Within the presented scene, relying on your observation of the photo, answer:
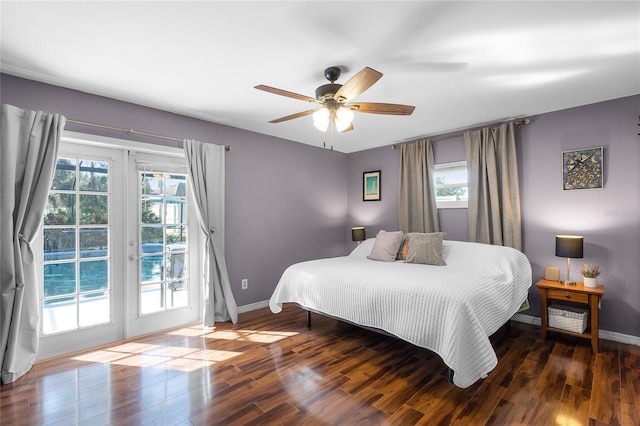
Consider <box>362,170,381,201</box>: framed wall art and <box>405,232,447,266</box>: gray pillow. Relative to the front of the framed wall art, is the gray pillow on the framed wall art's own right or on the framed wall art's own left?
on the framed wall art's own left

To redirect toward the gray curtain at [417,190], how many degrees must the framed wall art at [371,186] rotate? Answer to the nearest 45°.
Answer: approximately 90° to its left

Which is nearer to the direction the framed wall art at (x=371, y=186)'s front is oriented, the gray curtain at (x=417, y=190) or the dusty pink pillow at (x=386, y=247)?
the dusty pink pillow

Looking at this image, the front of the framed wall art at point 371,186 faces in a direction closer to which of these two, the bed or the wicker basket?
the bed

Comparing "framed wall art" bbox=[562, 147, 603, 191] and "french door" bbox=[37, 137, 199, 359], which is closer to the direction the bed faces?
the french door

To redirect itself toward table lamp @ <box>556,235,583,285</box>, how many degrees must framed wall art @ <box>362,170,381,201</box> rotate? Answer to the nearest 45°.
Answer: approximately 90° to its left

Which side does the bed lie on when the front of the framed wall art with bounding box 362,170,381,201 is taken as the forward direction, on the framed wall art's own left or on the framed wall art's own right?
on the framed wall art's own left

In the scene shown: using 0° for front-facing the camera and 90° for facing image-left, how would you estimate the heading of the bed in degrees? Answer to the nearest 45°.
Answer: approximately 45°

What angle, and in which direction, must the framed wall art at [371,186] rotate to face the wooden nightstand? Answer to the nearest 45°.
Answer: approximately 90° to its left

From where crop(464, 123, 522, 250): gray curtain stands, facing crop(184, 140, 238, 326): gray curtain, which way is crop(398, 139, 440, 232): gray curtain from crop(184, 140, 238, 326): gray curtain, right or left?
right

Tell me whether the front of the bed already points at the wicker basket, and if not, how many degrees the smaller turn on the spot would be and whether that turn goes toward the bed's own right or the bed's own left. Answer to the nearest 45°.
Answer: approximately 180°

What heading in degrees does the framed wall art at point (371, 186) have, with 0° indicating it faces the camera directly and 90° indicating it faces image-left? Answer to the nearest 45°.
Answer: approximately 45°
